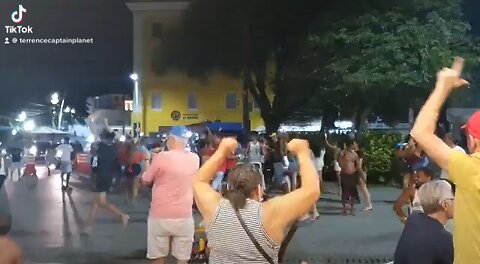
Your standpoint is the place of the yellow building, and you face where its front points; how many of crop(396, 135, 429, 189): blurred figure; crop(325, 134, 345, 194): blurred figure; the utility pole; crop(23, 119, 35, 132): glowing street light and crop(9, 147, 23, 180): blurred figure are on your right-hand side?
2

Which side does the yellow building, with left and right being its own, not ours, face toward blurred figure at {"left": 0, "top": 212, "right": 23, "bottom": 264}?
front

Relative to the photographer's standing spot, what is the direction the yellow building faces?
facing the viewer

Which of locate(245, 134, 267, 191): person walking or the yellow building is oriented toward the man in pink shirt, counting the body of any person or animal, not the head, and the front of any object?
the yellow building

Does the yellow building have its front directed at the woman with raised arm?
yes

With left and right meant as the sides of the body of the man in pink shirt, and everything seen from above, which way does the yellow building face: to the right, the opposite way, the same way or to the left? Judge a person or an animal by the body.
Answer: the opposite way

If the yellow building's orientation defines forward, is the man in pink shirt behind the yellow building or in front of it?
in front
